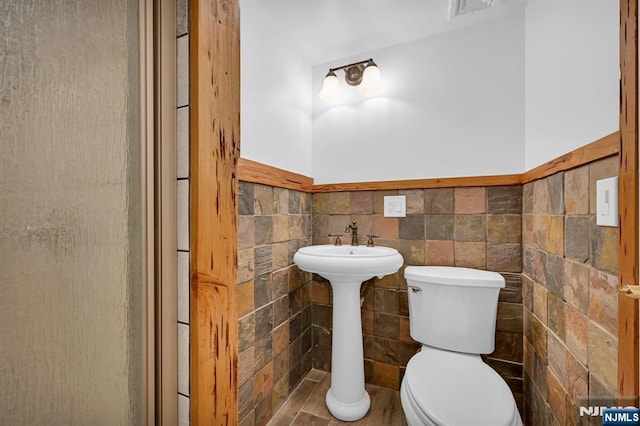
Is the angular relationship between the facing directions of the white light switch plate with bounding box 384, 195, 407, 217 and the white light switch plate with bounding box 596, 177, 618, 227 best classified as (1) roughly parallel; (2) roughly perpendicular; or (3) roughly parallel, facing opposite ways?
roughly perpendicular

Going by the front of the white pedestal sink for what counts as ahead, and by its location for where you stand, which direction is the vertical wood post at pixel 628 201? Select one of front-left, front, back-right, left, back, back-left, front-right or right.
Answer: front-left

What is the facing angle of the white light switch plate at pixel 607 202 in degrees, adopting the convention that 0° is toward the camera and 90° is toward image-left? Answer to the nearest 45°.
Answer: approximately 45°

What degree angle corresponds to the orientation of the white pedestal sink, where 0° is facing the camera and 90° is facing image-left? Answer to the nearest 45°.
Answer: approximately 0°

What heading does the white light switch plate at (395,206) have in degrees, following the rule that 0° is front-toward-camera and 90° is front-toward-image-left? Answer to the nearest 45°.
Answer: approximately 0°

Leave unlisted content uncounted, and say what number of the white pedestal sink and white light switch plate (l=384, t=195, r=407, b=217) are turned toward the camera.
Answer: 2

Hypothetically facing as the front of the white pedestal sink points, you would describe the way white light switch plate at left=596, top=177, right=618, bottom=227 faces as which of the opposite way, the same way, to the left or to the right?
to the right

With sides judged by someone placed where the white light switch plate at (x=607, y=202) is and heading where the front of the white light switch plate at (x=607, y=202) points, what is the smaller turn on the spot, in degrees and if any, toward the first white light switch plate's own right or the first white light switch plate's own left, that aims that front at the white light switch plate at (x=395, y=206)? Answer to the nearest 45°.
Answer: approximately 90° to the first white light switch plate's own right

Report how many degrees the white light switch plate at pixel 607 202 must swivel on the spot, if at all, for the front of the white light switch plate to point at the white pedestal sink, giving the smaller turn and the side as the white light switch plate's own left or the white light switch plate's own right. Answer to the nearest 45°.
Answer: approximately 45° to the white light switch plate's own right
